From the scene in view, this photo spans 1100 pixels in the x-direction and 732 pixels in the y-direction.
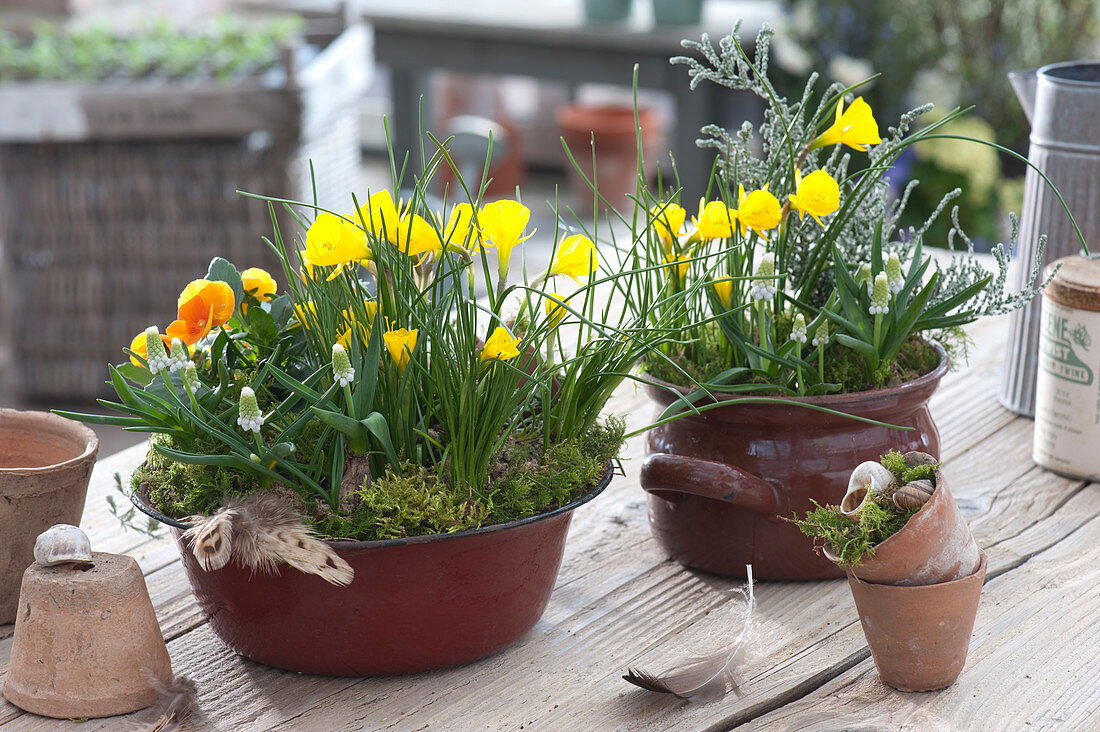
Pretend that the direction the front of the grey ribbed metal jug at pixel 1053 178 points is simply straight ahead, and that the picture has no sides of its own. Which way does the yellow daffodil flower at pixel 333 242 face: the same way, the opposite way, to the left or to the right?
to the left

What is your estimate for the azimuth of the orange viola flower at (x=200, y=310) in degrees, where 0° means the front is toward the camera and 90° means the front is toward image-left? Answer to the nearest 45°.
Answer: approximately 45°

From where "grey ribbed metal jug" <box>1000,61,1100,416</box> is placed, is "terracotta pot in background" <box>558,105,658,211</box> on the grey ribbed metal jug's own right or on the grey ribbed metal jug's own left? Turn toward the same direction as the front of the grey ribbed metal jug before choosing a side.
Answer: on the grey ribbed metal jug's own right

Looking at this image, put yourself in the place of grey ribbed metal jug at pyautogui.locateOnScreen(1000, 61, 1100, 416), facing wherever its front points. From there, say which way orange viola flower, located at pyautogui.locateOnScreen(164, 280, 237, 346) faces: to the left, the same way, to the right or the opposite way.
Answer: to the left

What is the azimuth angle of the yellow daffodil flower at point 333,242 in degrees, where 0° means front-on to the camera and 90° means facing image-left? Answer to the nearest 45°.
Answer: approximately 45°

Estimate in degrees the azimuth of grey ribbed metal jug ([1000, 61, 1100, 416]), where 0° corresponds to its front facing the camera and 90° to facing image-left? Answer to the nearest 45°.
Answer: approximately 90°

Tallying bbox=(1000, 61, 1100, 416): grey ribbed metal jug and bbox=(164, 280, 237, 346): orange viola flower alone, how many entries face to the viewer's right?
0
